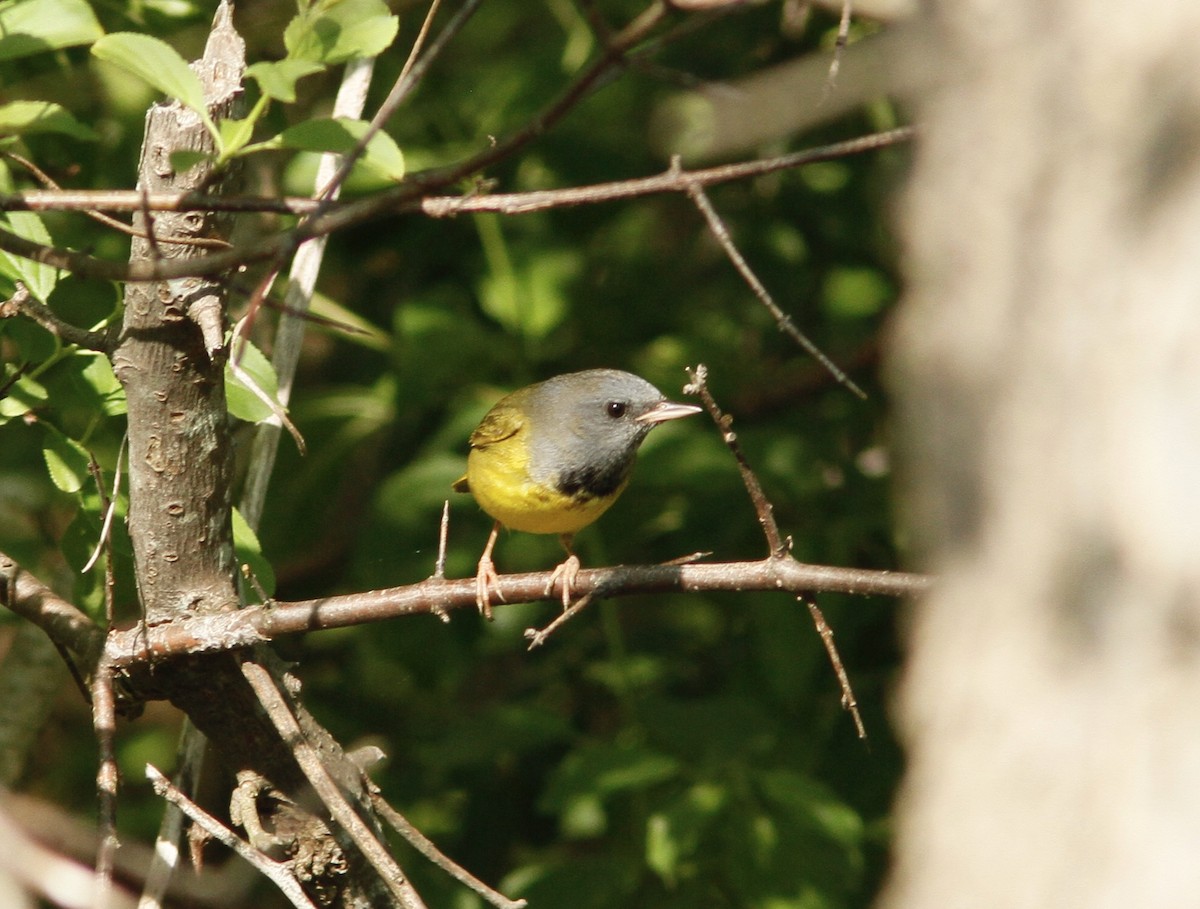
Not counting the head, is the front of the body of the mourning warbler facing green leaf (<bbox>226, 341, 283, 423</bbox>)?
no

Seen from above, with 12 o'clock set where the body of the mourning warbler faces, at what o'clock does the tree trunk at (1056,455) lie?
The tree trunk is roughly at 1 o'clock from the mourning warbler.

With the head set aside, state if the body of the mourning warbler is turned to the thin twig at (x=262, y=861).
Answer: no

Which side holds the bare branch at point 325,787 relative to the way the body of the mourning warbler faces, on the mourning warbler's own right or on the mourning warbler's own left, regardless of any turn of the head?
on the mourning warbler's own right

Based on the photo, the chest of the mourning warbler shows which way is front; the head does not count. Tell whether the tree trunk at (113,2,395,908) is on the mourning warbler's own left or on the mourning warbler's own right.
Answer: on the mourning warbler's own right

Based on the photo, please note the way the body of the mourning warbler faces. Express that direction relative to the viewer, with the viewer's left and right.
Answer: facing the viewer and to the right of the viewer

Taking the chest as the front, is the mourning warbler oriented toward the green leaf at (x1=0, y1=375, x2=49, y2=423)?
no
